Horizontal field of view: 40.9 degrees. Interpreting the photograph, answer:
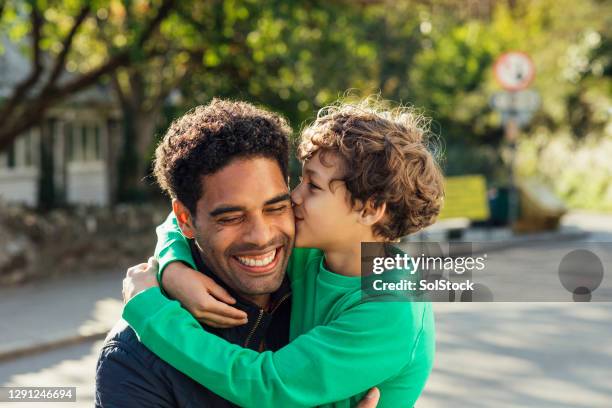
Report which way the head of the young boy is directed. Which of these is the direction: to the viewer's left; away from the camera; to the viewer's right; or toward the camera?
to the viewer's left

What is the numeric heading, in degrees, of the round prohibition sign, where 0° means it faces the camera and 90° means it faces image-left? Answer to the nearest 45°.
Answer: approximately 0°

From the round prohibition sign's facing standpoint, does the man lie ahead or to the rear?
ahead

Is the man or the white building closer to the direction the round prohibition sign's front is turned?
the man

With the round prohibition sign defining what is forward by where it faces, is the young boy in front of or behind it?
in front

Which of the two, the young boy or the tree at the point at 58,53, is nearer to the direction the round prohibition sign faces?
the young boy

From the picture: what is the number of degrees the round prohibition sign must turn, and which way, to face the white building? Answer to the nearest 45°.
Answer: approximately 90° to its right

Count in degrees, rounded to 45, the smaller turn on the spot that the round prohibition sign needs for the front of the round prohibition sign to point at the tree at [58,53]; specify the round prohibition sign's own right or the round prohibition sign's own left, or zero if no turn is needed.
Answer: approximately 45° to the round prohibition sign's own right

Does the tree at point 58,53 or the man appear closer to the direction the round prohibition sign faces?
the man

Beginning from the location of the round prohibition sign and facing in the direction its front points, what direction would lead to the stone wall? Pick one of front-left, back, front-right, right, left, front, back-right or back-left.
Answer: front-right

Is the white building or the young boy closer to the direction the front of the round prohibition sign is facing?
the young boy
